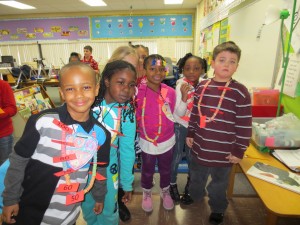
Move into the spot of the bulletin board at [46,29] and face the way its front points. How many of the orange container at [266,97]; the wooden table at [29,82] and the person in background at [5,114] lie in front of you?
3

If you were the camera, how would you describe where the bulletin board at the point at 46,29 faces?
facing the viewer

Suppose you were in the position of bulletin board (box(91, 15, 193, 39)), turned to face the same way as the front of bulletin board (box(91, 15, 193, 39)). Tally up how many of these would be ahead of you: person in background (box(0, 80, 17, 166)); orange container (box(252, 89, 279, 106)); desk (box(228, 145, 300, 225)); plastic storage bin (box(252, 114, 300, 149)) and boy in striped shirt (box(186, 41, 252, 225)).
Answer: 5

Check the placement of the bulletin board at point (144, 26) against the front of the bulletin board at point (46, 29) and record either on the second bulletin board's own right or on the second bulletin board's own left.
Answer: on the second bulletin board's own left

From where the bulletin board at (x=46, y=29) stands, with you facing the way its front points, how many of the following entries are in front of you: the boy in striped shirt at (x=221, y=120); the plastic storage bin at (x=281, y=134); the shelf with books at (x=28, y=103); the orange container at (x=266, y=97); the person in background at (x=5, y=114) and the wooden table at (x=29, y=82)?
6

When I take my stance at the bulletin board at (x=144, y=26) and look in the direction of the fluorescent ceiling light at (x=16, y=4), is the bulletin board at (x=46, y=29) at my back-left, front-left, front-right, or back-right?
front-right

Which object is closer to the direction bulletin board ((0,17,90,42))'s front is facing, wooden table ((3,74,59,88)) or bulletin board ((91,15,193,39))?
the wooden table

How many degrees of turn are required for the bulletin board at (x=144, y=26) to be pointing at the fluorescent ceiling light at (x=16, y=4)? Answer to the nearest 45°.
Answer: approximately 90° to its right

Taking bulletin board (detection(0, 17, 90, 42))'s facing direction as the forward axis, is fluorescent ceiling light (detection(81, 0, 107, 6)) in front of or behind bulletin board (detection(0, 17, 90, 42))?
in front

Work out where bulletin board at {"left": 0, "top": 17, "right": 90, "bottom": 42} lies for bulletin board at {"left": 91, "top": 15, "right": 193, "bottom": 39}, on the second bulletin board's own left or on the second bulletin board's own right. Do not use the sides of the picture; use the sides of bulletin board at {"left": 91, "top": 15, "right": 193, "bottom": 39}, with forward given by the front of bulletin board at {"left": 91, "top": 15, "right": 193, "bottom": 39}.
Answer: on the second bulletin board's own right

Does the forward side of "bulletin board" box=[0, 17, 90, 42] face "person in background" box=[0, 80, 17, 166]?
yes

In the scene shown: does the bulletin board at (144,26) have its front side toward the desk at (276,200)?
yes

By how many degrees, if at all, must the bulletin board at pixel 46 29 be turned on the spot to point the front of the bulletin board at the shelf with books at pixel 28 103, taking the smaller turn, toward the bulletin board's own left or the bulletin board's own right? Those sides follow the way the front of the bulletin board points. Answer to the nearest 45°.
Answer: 0° — it already faces it

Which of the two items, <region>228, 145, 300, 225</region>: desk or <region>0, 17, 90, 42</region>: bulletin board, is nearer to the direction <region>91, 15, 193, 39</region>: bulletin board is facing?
the desk

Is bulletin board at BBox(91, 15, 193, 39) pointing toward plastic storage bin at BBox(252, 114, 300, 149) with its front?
yes

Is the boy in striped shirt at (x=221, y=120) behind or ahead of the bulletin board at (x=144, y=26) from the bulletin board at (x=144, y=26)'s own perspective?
ahead

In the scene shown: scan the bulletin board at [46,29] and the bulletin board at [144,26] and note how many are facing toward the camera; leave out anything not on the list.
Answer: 2

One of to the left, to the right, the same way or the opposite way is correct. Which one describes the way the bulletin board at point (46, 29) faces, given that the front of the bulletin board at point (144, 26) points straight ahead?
the same way
